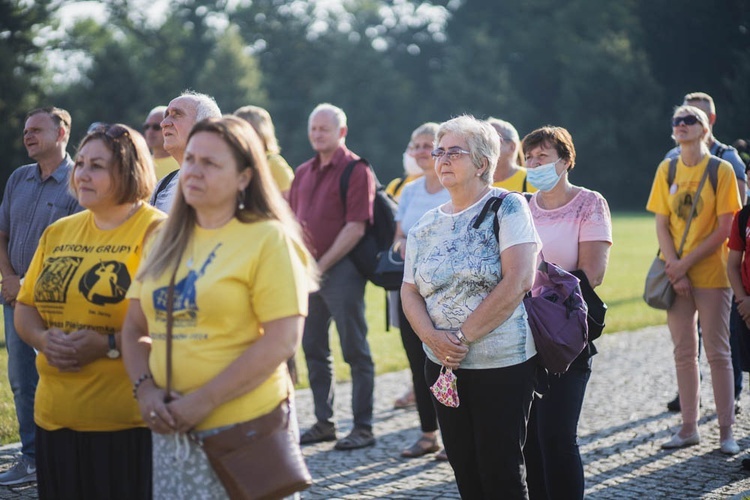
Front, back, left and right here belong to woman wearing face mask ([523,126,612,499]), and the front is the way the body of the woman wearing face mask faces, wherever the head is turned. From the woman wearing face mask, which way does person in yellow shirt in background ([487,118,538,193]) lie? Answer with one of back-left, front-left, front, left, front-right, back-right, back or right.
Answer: back-right

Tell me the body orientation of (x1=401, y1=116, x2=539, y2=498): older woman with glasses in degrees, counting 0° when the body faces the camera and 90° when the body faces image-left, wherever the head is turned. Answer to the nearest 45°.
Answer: approximately 45°

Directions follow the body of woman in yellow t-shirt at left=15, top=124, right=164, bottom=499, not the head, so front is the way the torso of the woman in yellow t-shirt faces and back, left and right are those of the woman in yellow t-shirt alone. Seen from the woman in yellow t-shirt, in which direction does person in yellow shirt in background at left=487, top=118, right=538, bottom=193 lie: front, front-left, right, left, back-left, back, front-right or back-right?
back

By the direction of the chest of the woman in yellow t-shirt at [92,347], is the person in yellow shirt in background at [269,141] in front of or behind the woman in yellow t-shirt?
behind

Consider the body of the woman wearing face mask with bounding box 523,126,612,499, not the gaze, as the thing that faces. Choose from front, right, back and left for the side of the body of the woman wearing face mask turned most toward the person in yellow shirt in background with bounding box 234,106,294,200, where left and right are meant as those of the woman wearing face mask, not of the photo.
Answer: right
